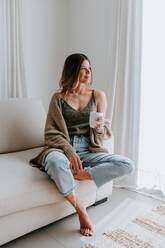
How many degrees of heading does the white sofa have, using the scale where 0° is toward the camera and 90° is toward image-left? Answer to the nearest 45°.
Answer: approximately 315°

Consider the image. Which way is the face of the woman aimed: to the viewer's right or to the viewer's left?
to the viewer's right

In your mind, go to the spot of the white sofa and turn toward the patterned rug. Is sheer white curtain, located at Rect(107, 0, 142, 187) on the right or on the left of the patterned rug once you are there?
left

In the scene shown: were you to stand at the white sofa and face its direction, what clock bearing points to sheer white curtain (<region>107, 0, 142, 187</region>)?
The sheer white curtain is roughly at 9 o'clock from the white sofa.

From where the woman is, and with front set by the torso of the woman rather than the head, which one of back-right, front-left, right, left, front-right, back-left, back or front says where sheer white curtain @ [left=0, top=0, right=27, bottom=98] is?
back-right

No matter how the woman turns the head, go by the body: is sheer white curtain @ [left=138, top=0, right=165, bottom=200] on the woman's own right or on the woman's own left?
on the woman's own left

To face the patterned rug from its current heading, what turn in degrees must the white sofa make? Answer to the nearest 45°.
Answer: approximately 45° to its left

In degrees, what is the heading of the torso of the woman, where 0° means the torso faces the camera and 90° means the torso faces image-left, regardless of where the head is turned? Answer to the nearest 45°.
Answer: approximately 0°
